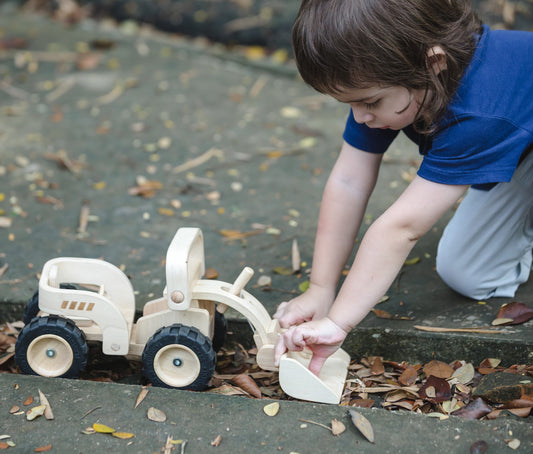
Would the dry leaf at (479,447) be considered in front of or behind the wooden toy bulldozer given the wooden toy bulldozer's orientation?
in front

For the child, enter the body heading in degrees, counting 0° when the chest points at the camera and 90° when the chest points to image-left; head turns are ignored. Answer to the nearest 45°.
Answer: approximately 45°

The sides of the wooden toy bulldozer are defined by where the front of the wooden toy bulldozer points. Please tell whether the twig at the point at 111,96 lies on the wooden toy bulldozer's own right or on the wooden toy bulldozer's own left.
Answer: on the wooden toy bulldozer's own left

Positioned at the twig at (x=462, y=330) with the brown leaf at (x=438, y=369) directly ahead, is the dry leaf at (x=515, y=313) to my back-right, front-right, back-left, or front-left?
back-left

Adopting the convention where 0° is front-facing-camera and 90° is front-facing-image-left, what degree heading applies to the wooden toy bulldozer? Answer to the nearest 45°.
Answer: approximately 270°

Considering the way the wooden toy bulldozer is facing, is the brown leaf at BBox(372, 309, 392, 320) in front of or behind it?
in front

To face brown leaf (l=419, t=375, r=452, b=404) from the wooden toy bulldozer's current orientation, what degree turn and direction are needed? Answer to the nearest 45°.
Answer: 0° — it already faces it

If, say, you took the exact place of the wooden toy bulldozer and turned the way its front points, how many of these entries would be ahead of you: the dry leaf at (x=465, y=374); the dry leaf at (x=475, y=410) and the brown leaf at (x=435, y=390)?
3

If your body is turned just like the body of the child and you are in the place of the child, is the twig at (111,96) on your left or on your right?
on your right

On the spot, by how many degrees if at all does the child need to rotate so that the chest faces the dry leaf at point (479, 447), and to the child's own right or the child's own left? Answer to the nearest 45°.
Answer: approximately 90° to the child's own left

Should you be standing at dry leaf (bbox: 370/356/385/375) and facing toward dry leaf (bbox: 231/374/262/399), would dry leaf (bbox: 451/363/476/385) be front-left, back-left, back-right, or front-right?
back-left
